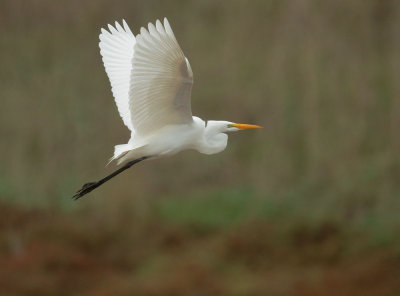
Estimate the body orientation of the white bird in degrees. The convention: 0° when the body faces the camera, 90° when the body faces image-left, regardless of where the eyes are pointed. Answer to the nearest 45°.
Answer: approximately 270°
